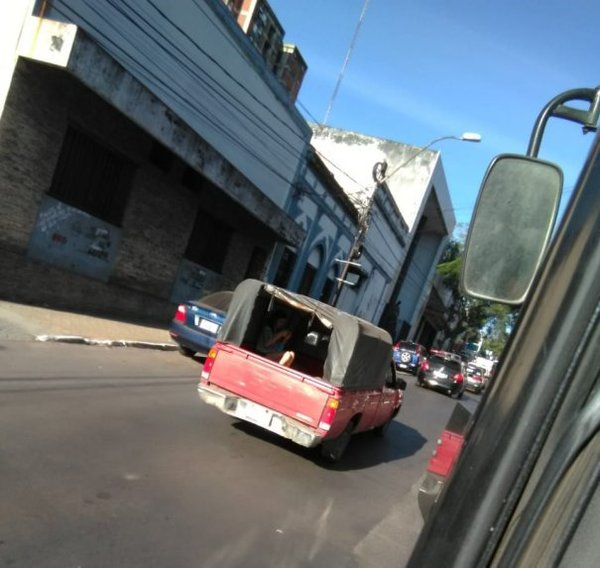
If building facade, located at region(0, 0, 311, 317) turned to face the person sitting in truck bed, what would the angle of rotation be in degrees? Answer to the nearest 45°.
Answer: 0° — it already faces them

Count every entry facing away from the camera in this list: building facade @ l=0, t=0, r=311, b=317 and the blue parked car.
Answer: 1

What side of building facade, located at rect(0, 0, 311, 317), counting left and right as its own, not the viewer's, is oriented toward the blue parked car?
front

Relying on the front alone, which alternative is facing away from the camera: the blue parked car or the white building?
the blue parked car

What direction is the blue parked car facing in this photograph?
away from the camera

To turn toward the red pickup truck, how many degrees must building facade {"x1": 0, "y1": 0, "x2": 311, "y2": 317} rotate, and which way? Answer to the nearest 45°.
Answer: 0° — it already faces it

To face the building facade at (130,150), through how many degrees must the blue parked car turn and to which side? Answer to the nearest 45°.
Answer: approximately 45° to its left

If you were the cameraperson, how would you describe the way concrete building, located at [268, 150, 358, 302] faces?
facing the viewer and to the right of the viewer

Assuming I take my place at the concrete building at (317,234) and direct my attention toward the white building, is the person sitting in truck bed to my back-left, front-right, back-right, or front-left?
back-right

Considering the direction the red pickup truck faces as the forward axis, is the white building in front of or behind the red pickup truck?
in front

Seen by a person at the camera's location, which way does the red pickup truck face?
facing away from the viewer and to the right of the viewer

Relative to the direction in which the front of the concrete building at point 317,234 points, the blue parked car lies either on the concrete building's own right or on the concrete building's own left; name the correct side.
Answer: on the concrete building's own right

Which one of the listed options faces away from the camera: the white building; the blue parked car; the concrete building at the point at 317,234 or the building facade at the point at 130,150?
the blue parked car
